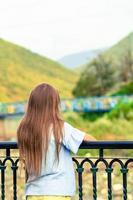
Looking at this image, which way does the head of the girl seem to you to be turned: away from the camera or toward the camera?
away from the camera

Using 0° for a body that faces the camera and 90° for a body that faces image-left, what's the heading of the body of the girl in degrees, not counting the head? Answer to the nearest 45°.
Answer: approximately 180°
